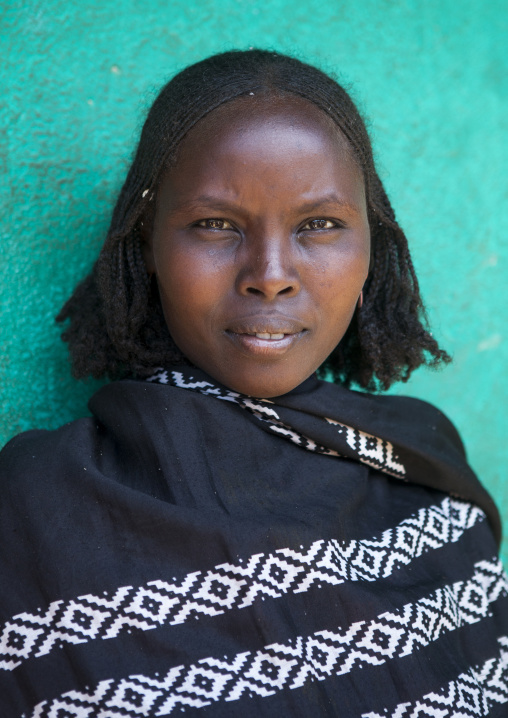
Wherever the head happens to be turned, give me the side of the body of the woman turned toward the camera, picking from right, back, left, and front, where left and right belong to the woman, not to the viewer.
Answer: front
